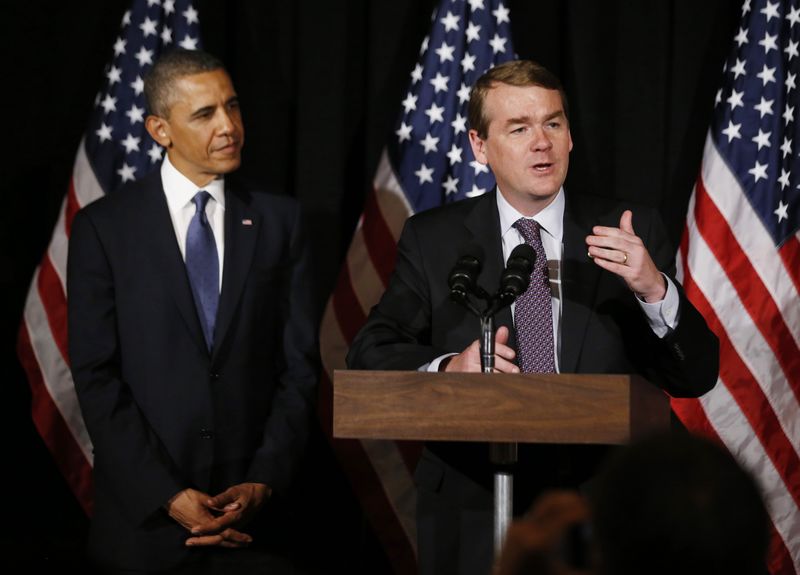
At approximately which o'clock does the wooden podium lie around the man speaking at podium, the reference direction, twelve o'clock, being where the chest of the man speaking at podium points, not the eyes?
The wooden podium is roughly at 12 o'clock from the man speaking at podium.

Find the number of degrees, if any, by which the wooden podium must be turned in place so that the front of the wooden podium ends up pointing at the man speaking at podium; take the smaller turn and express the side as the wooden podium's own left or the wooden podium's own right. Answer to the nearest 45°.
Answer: approximately 180°

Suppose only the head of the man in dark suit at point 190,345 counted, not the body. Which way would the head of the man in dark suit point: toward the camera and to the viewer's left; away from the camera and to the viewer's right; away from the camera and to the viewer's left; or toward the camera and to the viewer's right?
toward the camera and to the viewer's right

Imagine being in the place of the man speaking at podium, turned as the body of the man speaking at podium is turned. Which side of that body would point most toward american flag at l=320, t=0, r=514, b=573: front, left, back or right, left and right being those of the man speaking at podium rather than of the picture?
back

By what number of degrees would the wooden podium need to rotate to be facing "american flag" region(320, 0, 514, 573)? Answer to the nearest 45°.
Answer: approximately 180°

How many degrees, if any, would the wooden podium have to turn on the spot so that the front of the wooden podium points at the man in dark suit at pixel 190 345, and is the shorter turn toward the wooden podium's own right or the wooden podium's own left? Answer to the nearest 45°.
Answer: approximately 135° to the wooden podium's own right

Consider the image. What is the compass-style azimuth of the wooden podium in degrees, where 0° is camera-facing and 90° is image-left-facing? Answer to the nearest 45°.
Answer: approximately 0°

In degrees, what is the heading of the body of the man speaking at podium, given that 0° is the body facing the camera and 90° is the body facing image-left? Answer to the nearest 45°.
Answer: approximately 0°

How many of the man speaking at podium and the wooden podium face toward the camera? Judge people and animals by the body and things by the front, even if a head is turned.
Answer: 2
